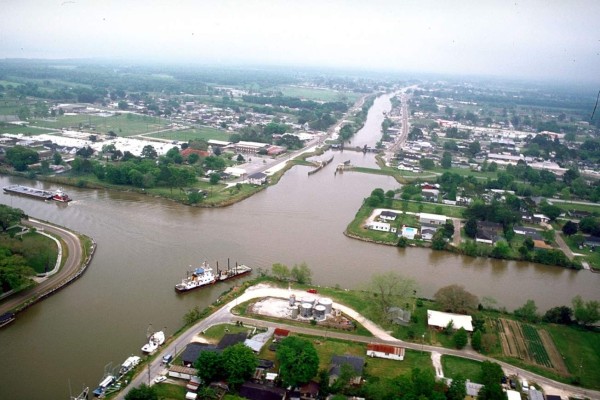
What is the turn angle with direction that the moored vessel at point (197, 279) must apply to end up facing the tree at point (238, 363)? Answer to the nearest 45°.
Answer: approximately 90° to its right

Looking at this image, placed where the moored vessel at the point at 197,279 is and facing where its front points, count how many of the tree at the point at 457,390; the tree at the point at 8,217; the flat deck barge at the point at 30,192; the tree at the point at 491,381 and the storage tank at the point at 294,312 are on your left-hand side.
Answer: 3

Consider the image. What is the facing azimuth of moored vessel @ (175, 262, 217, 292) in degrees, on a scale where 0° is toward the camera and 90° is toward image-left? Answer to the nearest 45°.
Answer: approximately 45°

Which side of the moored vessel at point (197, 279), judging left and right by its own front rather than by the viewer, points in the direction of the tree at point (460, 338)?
left

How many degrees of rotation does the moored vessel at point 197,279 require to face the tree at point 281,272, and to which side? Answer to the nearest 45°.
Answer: approximately 135° to its left
